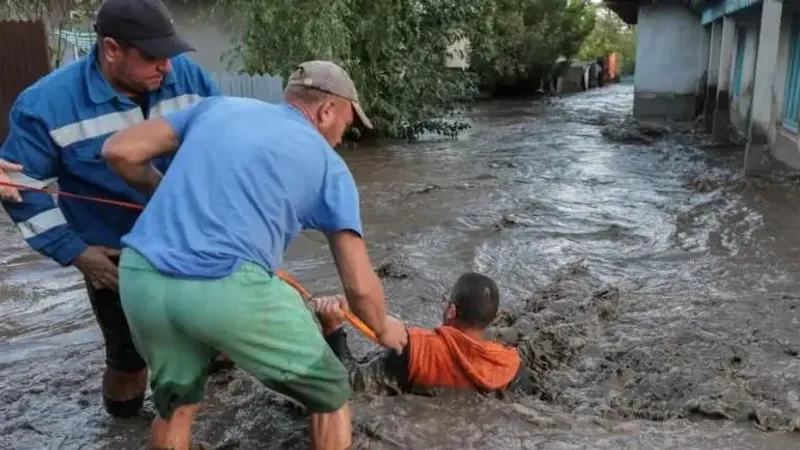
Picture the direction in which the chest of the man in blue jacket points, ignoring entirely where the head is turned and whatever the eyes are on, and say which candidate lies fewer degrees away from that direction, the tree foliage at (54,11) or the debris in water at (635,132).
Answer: the debris in water

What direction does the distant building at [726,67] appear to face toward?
to the viewer's left

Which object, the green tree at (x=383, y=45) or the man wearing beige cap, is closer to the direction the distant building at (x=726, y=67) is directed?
the green tree

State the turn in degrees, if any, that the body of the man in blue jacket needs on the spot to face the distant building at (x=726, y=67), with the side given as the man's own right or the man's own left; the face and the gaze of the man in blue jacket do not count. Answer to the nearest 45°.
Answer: approximately 90° to the man's own left

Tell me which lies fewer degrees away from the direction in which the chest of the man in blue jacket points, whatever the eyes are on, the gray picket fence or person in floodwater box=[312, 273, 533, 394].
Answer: the person in floodwater

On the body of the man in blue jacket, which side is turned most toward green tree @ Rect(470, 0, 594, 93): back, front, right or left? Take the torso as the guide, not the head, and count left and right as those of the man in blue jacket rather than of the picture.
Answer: left

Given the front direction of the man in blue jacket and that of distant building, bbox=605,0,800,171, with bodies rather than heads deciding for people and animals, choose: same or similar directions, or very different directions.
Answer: very different directions

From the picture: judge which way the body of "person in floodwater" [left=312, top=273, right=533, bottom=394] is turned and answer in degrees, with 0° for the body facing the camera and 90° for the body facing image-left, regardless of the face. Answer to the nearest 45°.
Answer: approximately 135°

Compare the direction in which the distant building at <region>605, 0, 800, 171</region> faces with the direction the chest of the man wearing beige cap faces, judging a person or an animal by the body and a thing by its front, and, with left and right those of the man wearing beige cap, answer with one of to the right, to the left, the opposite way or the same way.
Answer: to the left

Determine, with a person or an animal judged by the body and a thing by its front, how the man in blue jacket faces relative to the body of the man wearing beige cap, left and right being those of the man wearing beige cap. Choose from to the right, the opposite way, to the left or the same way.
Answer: to the right

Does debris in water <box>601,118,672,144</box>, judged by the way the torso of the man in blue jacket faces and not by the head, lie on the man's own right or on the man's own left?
on the man's own left

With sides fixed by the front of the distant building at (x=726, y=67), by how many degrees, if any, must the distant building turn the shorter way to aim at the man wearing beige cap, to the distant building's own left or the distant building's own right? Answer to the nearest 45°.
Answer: approximately 90° to the distant building's own left

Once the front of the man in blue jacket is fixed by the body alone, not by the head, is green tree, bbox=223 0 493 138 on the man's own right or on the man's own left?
on the man's own left

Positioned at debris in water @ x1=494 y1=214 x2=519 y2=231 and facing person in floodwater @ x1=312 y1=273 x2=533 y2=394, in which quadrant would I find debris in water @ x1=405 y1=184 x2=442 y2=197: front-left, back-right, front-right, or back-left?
back-right

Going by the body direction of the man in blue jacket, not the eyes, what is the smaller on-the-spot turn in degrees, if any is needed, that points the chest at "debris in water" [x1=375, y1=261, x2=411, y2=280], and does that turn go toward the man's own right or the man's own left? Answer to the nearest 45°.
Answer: approximately 90° to the man's own left

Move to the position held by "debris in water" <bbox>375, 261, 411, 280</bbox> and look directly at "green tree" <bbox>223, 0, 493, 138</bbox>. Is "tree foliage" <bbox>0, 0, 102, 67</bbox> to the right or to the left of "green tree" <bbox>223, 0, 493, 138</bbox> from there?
left

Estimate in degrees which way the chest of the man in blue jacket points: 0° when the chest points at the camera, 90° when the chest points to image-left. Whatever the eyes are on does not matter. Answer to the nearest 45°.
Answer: approximately 315°
